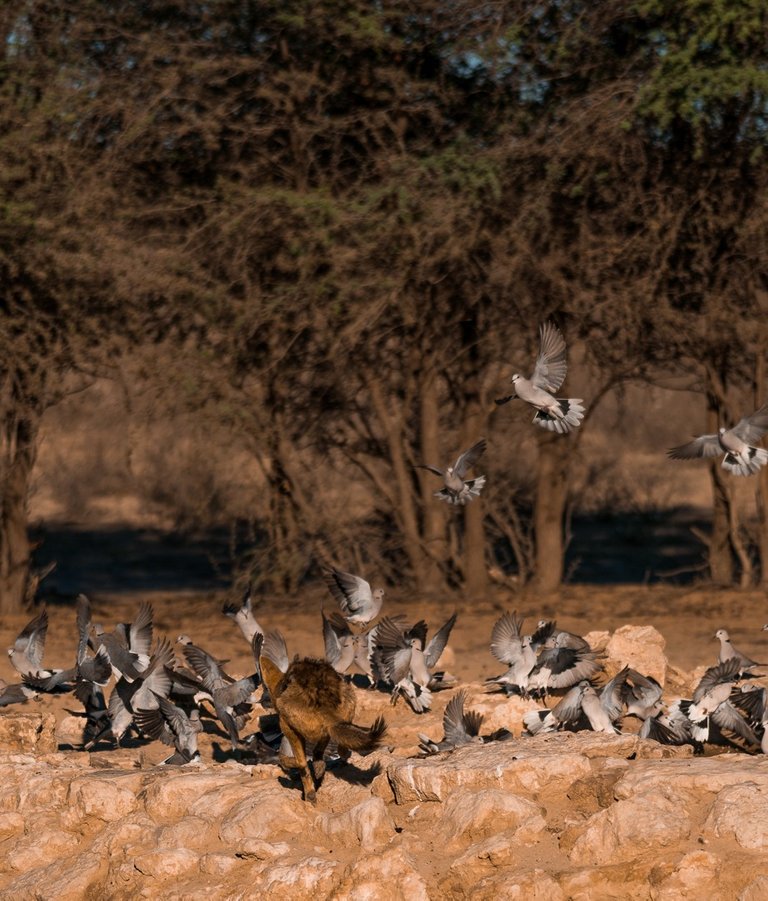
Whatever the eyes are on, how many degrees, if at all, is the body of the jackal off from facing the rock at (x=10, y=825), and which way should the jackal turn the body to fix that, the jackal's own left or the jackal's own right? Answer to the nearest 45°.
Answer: approximately 45° to the jackal's own left

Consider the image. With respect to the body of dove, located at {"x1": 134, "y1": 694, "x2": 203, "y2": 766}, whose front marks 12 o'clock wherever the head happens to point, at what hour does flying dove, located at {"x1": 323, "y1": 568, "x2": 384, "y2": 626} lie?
The flying dove is roughly at 12 o'clock from the dove.

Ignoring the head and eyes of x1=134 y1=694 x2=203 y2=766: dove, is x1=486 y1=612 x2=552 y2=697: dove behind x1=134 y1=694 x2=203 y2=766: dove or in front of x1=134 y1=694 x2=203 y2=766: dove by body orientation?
in front

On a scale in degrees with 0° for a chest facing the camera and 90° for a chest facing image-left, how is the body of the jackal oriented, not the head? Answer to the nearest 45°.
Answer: approximately 135°

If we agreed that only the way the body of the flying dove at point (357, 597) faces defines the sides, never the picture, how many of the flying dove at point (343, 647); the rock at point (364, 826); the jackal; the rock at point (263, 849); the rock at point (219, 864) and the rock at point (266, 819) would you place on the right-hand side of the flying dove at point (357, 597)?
6

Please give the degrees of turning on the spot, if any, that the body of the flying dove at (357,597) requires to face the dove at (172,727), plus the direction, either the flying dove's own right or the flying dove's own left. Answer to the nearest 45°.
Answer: approximately 135° to the flying dove's own right

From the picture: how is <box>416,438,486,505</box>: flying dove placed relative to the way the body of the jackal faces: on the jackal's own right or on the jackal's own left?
on the jackal's own right

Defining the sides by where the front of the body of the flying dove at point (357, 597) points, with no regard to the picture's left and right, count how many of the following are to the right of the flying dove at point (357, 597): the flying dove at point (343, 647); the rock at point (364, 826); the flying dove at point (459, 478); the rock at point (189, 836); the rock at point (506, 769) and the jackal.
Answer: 5

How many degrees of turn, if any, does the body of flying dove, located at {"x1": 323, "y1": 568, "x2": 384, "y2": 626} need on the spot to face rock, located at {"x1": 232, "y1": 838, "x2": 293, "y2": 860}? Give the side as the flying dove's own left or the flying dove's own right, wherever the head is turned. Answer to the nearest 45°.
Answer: approximately 90° to the flying dove's own right

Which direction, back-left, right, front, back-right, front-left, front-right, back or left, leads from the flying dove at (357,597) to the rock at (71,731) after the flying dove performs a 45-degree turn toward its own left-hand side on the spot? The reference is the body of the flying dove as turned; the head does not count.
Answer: back-left

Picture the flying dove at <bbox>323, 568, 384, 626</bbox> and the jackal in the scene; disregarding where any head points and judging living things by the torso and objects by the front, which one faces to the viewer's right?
the flying dove

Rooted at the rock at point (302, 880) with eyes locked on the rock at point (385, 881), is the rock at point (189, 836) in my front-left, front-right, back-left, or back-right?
back-left

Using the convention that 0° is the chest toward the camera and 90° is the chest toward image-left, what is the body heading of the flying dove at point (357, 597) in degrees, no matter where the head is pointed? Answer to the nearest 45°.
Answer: approximately 270°
